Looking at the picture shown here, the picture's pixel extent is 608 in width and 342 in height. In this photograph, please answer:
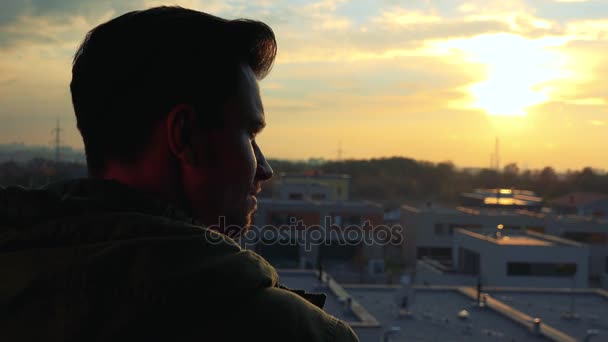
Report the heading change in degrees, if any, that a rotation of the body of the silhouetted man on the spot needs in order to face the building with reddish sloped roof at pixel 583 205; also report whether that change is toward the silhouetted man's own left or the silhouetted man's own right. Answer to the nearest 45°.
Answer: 0° — they already face it

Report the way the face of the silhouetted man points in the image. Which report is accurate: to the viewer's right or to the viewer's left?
to the viewer's right

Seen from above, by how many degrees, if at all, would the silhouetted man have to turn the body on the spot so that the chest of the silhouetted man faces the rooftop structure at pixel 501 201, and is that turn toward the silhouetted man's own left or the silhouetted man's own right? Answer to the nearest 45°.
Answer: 0° — they already face it

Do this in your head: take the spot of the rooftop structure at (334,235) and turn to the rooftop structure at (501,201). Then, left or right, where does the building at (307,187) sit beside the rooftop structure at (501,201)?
left

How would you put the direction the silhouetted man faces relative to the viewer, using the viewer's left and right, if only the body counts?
facing away from the viewer and to the right of the viewer

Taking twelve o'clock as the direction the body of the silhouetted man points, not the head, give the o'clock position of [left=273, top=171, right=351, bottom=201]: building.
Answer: The building is roughly at 11 o'clock from the silhouetted man.

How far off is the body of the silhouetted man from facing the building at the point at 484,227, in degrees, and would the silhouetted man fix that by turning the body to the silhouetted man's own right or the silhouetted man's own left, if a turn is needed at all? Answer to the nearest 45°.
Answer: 0° — they already face it

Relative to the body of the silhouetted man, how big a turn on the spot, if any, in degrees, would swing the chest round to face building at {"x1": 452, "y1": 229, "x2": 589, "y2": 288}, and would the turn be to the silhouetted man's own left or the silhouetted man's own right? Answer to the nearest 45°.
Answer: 0° — they already face it

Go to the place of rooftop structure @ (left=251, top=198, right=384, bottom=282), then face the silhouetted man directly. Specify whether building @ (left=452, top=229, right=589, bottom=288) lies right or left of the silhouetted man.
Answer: left

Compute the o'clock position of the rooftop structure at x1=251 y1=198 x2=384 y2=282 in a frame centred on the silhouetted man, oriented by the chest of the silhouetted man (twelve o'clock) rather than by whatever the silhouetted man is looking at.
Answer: The rooftop structure is roughly at 11 o'clock from the silhouetted man.
